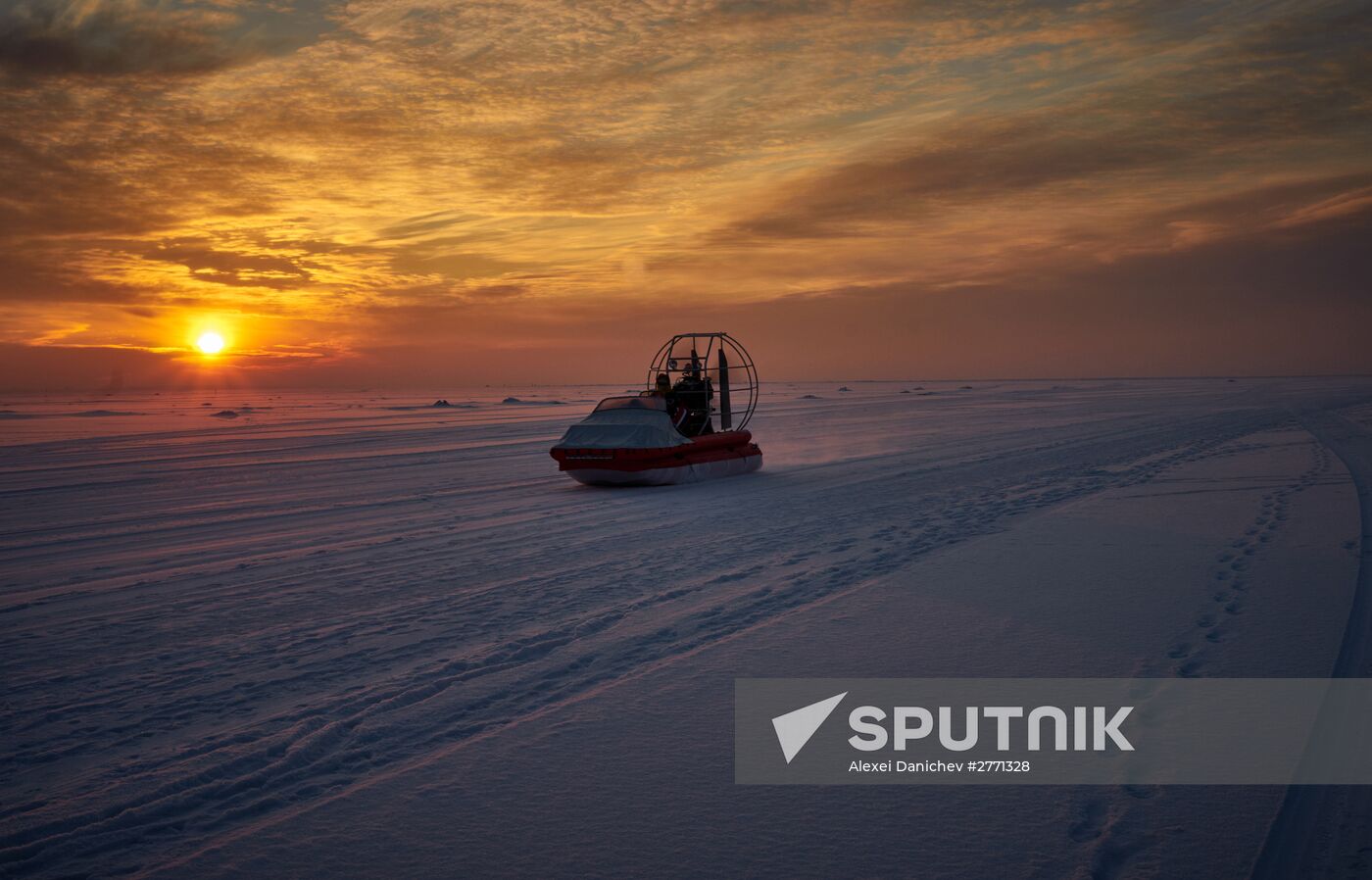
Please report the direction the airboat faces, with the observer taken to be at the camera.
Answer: facing the viewer and to the left of the viewer
